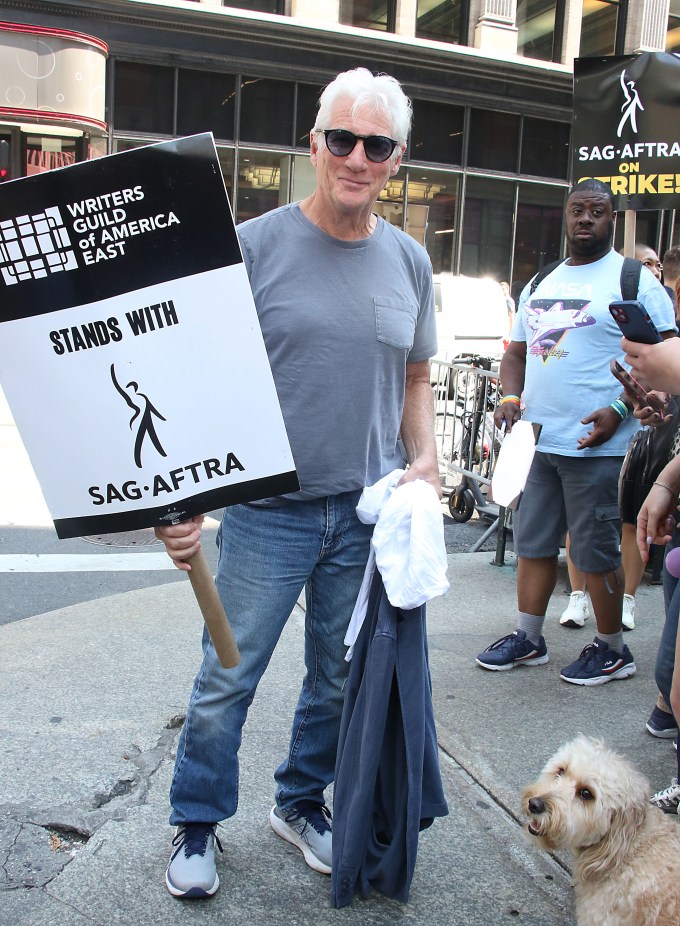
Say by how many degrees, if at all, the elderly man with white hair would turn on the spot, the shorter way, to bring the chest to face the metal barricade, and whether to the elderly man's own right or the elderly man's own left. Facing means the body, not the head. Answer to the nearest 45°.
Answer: approximately 180°

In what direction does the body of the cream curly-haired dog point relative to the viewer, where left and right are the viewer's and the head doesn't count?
facing the viewer and to the left of the viewer

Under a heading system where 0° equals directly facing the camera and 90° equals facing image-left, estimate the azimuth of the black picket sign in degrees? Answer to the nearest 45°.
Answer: approximately 0°

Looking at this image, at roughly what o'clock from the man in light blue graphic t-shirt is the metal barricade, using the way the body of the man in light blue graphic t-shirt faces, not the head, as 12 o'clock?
The metal barricade is roughly at 4 o'clock from the man in light blue graphic t-shirt.

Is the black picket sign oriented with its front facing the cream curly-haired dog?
yes
